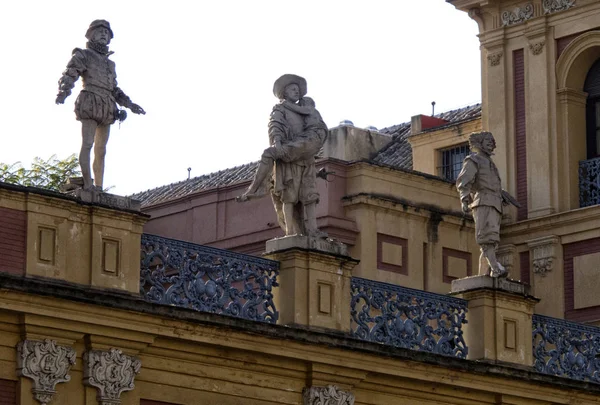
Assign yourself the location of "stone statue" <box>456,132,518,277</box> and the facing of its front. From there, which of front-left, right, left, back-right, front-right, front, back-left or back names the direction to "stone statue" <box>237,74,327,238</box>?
right

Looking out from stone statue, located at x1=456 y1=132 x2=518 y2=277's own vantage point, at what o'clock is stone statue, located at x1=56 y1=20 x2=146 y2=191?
stone statue, located at x1=56 y1=20 x2=146 y2=191 is roughly at 3 o'clock from stone statue, located at x1=456 y1=132 x2=518 y2=277.

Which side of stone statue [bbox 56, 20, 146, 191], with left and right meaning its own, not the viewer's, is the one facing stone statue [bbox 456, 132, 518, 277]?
left

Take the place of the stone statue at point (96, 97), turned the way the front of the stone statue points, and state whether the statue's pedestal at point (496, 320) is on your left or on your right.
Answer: on your left

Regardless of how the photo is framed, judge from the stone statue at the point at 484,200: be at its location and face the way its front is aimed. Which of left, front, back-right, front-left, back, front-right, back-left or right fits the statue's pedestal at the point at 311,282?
right

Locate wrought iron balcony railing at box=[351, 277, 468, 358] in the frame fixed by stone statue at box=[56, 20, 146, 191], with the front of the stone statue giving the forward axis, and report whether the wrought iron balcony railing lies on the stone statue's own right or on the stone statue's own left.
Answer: on the stone statue's own left

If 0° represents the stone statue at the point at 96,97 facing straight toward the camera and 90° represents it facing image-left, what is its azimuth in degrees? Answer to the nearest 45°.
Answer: approximately 315°
